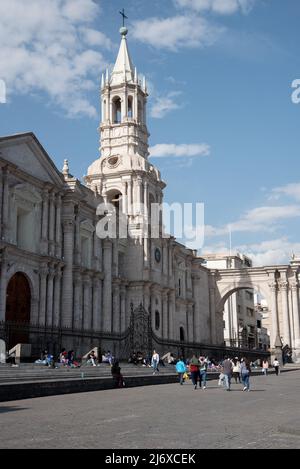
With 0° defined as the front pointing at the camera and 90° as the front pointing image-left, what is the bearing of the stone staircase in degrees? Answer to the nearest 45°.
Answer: approximately 315°
